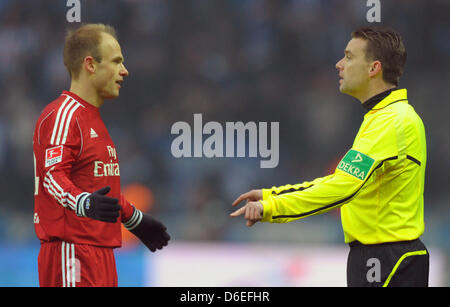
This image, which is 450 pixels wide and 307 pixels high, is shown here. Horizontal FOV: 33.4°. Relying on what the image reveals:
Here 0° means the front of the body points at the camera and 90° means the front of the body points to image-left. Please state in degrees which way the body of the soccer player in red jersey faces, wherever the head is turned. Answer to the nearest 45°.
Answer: approximately 270°

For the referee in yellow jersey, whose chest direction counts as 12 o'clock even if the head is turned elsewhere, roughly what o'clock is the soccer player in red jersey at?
The soccer player in red jersey is roughly at 12 o'clock from the referee in yellow jersey.

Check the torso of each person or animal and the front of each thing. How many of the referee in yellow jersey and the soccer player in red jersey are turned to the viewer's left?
1

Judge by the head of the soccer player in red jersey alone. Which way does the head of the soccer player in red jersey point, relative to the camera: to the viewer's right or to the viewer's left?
to the viewer's right

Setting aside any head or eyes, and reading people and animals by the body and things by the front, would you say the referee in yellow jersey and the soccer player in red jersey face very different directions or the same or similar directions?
very different directions

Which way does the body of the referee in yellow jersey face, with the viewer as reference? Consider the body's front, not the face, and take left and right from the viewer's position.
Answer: facing to the left of the viewer

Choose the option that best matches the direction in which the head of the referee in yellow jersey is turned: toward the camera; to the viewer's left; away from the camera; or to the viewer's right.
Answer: to the viewer's left

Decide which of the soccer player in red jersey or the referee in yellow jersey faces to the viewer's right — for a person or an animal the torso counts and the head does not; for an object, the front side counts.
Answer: the soccer player in red jersey

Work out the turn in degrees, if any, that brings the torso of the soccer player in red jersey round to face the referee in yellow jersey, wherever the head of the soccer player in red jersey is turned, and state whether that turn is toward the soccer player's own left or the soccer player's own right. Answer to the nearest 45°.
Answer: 0° — they already face them
